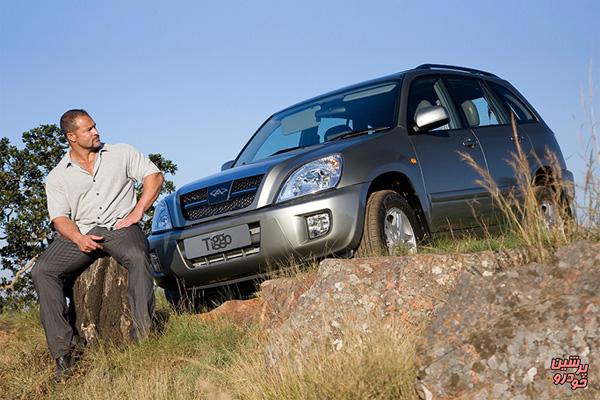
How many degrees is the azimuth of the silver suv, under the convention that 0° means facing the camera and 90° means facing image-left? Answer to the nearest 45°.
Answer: approximately 45°

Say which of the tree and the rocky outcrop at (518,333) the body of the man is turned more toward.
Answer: the rocky outcrop

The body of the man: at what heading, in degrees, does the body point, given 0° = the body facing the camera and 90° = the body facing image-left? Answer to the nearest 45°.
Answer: approximately 0°

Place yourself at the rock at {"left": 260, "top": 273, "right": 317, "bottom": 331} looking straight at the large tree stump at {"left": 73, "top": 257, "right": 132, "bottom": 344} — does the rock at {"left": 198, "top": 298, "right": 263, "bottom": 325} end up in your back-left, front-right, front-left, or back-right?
front-right

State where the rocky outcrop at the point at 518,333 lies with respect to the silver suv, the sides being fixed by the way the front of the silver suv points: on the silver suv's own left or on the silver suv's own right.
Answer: on the silver suv's own left

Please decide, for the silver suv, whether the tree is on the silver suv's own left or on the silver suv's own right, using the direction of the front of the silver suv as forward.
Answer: on the silver suv's own right

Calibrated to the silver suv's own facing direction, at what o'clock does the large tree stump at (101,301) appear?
The large tree stump is roughly at 1 o'clock from the silver suv.

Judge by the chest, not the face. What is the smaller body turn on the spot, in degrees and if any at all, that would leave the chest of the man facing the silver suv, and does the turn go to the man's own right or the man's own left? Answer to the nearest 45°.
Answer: approximately 90° to the man's own left

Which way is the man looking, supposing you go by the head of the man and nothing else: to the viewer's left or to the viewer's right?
to the viewer's right

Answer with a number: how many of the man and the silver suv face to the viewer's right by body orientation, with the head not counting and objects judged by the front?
0
